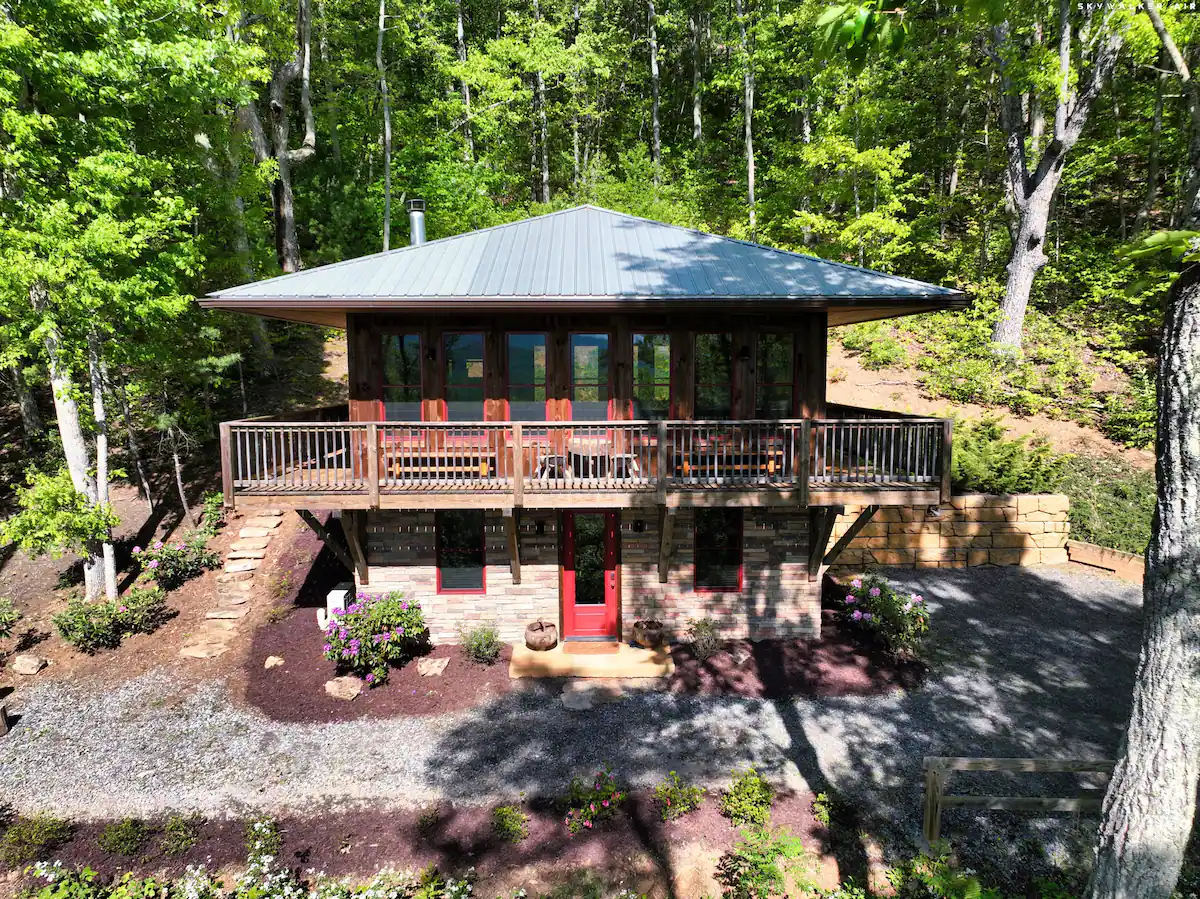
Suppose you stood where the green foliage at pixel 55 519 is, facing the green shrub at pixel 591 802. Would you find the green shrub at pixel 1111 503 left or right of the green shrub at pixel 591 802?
left

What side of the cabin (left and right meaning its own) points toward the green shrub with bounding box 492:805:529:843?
front

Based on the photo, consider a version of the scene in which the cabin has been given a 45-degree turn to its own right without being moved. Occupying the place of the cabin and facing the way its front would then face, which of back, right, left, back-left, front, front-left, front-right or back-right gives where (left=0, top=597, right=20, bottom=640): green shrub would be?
front-right

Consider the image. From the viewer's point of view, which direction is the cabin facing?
toward the camera

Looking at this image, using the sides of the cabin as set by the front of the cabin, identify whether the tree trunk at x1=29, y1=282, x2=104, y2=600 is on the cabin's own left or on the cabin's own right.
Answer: on the cabin's own right

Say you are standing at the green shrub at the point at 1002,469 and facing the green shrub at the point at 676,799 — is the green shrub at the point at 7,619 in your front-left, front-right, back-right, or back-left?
front-right

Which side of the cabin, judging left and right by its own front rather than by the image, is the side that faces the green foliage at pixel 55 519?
right

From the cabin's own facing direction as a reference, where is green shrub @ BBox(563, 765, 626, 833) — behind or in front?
in front

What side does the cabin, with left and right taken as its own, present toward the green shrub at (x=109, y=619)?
right

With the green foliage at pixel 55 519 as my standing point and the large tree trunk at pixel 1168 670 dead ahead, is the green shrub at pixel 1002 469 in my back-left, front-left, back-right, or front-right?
front-left

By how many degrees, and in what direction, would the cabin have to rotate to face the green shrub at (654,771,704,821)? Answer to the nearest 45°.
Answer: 0° — it already faces it

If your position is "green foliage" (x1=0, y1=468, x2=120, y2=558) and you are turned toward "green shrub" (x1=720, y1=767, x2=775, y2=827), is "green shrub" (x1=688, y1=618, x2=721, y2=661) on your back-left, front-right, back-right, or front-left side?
front-left

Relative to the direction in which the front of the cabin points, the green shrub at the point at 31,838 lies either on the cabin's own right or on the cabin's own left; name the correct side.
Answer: on the cabin's own right

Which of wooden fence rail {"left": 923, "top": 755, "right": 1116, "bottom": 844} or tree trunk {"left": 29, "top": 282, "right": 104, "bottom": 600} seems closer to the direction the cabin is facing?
the wooden fence rail
